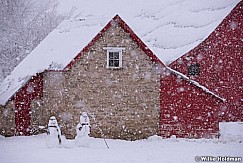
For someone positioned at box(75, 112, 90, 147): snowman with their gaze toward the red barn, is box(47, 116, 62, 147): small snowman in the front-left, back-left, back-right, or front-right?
back-left

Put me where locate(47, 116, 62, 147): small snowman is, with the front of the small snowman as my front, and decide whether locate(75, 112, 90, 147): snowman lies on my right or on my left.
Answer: on my left

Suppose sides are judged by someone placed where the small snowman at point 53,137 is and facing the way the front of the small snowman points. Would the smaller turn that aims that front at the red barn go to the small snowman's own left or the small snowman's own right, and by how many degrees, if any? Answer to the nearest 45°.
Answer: approximately 135° to the small snowman's own left

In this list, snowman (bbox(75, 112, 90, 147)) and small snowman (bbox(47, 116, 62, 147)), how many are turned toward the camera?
2

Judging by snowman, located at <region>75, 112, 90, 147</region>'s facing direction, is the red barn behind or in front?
behind

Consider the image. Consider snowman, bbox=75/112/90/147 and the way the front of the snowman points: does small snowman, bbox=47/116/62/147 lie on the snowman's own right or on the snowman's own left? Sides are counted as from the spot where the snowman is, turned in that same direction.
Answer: on the snowman's own right

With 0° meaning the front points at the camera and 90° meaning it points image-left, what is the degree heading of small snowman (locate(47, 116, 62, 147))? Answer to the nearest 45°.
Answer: approximately 0°
